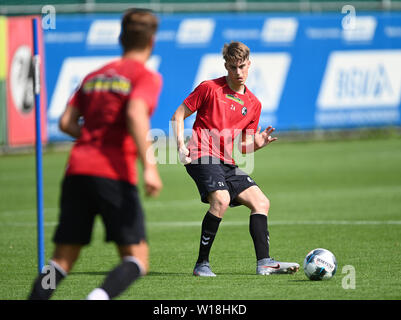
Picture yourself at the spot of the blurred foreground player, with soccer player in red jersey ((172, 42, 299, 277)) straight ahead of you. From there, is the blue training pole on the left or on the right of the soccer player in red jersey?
left

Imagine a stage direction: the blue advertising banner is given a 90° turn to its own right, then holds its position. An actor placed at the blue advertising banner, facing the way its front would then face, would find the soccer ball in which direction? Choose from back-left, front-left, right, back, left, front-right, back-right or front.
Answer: left

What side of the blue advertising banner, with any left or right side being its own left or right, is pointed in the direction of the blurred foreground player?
front

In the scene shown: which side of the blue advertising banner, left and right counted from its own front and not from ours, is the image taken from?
front

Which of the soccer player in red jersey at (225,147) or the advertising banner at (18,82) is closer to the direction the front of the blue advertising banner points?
the soccer player in red jersey

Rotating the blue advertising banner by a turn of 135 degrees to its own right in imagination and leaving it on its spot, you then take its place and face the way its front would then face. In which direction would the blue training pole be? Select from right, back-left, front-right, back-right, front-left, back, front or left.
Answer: back-left

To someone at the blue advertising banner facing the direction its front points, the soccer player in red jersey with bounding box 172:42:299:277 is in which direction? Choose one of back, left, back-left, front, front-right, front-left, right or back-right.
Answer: front

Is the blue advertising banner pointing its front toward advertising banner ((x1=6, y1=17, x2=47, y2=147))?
no
